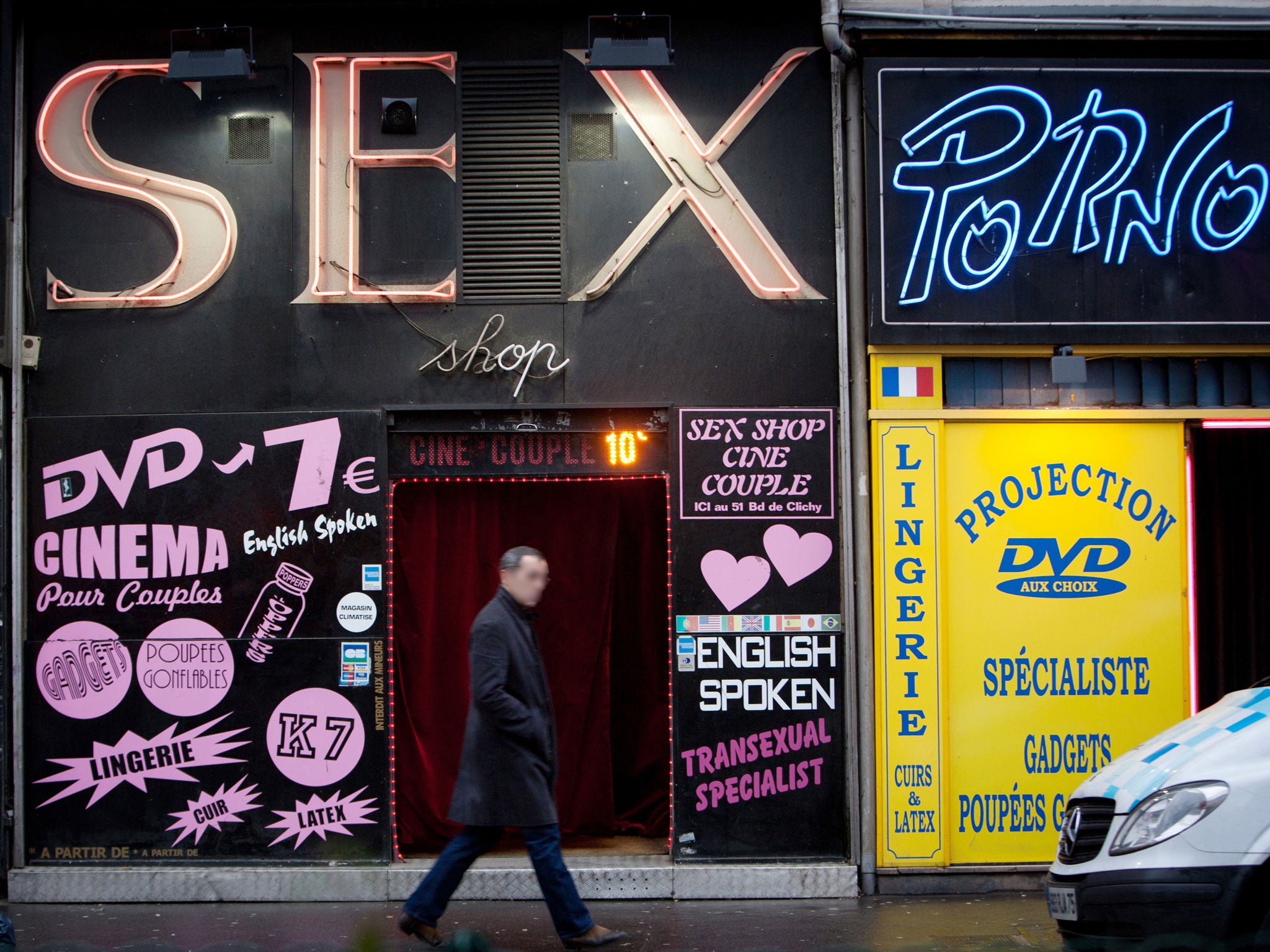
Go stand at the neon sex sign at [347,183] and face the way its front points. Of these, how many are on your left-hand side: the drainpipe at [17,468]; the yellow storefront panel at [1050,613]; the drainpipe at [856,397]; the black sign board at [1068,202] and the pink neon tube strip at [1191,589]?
4

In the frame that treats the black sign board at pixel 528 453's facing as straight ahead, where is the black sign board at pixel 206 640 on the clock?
the black sign board at pixel 206 640 is roughly at 3 o'clock from the black sign board at pixel 528 453.

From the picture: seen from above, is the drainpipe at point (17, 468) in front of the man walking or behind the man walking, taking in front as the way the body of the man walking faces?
behind

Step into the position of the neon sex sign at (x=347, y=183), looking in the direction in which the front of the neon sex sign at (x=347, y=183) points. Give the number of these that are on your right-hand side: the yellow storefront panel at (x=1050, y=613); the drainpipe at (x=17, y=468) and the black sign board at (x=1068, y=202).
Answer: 1

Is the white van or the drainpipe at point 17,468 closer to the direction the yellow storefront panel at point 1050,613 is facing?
the white van

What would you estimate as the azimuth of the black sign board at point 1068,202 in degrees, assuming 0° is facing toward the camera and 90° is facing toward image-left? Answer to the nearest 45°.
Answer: approximately 0°

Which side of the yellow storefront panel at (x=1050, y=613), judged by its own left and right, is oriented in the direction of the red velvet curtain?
right

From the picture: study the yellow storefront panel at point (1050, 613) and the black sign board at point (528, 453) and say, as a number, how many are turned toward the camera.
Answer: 2
